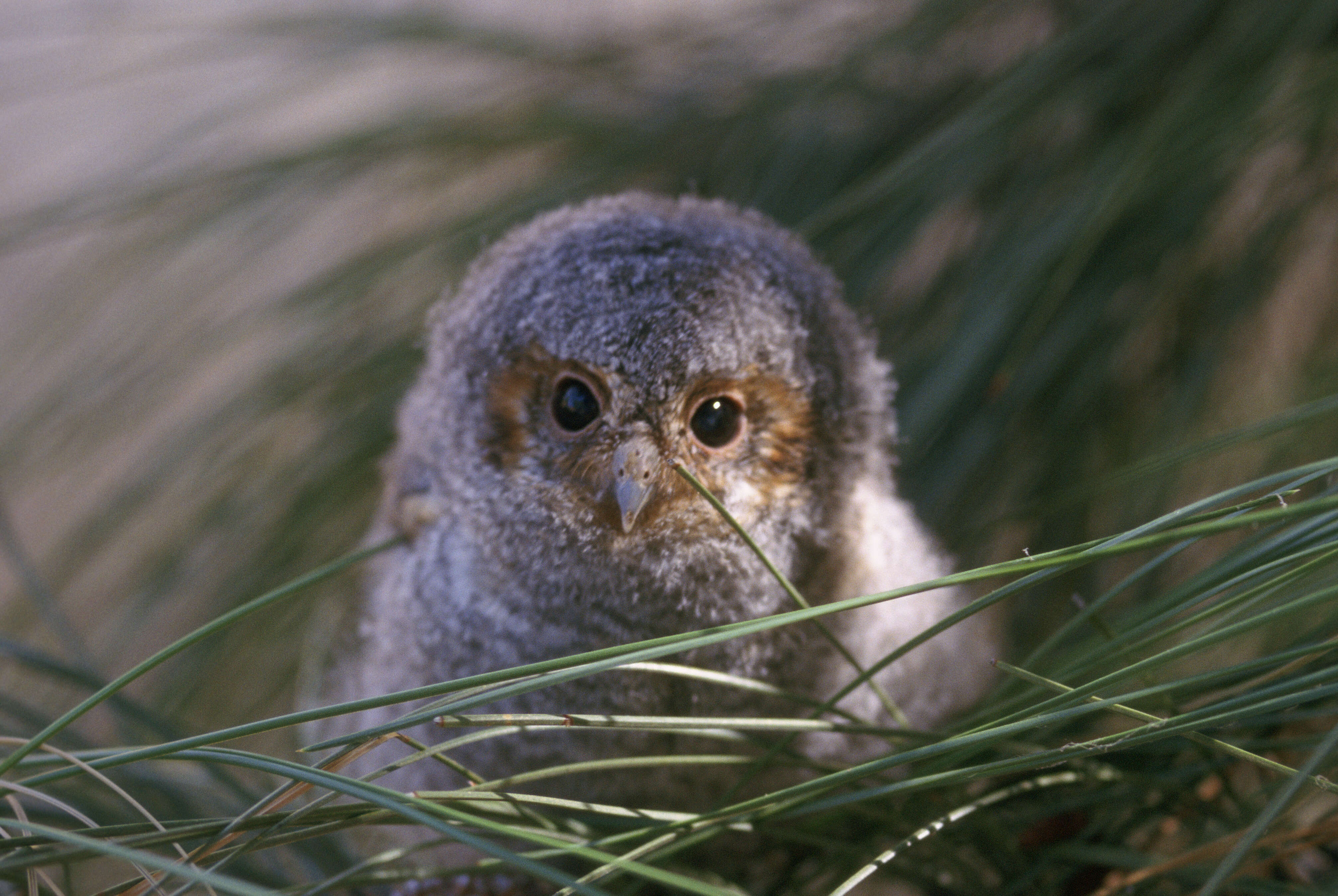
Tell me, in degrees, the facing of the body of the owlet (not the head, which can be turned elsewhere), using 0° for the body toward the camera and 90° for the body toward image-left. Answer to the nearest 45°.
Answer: approximately 0°
